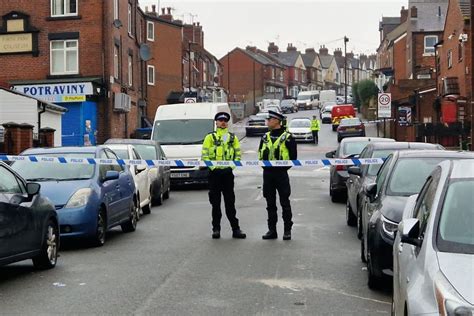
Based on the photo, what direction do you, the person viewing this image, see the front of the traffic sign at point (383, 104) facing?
facing the viewer

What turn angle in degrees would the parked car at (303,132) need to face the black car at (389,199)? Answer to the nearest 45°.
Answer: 0° — it already faces it

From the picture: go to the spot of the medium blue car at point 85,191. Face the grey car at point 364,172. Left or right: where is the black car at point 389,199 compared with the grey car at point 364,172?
right

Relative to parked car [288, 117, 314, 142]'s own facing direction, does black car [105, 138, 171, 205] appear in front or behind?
in front

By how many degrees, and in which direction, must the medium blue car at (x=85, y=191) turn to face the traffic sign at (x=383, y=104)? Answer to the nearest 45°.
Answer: approximately 180°

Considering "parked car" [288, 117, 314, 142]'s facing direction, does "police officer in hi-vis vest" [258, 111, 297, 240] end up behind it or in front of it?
in front

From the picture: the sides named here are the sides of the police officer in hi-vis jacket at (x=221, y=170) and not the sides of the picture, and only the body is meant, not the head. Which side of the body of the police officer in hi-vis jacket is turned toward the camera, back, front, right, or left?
front

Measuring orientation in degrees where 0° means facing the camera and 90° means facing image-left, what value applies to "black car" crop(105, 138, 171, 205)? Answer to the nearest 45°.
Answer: approximately 45°

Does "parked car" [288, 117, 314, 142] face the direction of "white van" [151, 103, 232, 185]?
yes

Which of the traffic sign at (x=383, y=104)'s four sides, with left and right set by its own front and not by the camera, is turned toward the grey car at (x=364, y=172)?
front
